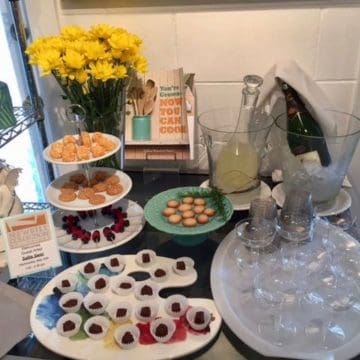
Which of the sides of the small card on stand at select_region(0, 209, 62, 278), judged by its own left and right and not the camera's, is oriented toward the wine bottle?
left

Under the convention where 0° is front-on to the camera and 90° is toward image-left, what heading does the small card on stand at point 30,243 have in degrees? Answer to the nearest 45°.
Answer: approximately 0°

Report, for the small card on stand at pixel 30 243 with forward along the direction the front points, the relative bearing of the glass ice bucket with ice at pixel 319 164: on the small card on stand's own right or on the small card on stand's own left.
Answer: on the small card on stand's own left

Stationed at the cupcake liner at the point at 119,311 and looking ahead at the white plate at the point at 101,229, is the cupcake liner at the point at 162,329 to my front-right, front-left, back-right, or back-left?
back-right
